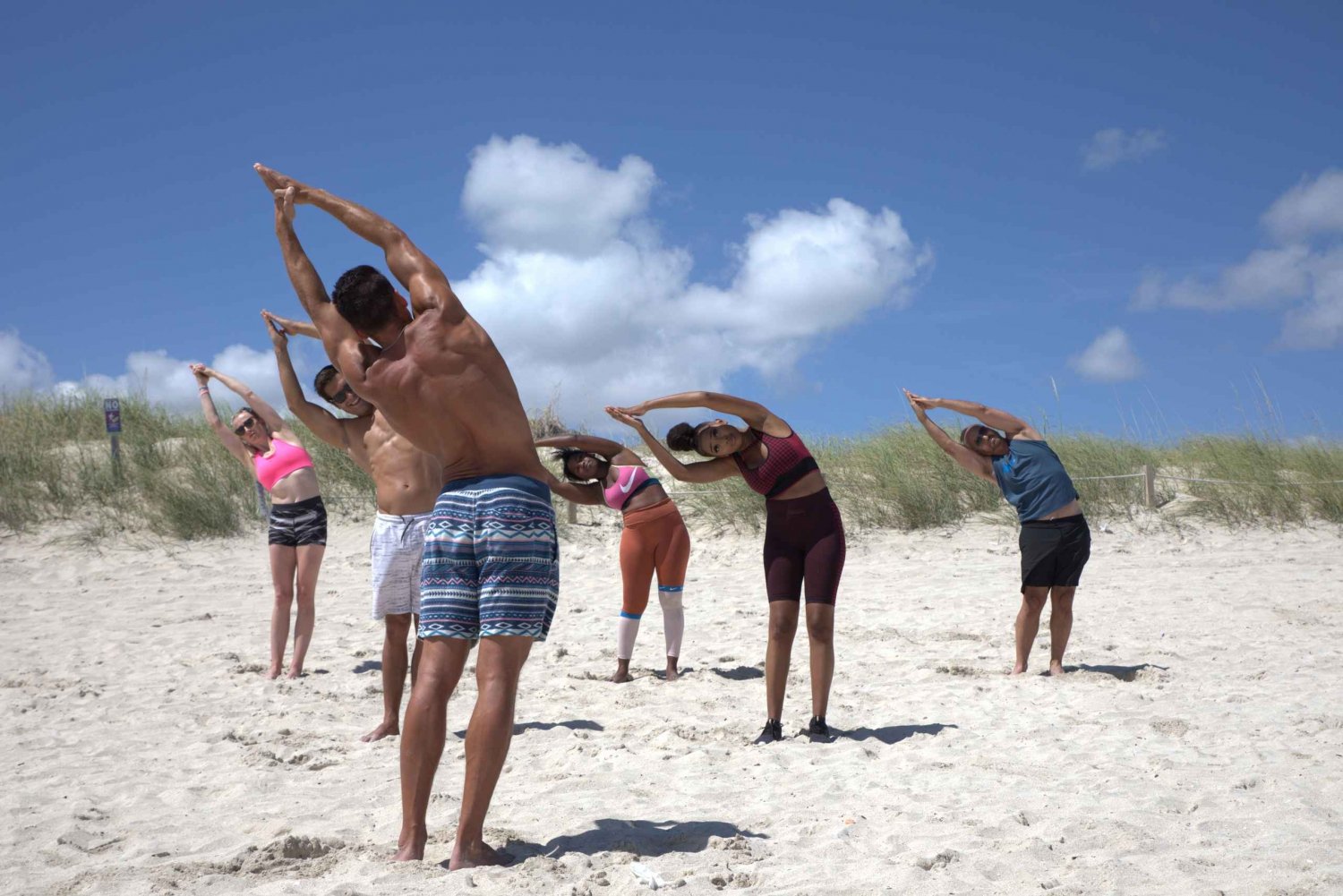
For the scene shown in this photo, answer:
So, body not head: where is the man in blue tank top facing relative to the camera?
toward the camera

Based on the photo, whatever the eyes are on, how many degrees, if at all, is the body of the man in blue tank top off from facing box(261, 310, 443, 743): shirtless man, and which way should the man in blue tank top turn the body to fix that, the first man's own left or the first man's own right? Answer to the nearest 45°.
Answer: approximately 45° to the first man's own right

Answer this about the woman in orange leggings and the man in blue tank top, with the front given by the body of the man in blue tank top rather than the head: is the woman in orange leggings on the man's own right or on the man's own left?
on the man's own right

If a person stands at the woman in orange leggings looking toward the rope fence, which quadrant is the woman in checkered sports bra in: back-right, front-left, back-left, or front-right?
back-right

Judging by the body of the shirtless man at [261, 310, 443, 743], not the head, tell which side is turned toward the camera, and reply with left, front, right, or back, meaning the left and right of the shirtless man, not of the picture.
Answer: front

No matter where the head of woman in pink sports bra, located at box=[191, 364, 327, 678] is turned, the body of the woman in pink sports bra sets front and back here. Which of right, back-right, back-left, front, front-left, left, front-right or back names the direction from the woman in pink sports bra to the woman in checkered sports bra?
front-left

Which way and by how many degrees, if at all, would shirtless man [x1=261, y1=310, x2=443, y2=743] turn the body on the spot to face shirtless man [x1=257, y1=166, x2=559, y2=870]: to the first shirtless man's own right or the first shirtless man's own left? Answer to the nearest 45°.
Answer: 0° — they already face them

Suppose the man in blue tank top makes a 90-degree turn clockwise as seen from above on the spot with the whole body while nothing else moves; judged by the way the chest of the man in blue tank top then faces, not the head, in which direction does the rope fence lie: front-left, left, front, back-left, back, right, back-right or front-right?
right

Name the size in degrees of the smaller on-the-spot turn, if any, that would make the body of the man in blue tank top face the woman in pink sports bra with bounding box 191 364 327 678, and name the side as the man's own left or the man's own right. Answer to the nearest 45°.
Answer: approximately 90° to the man's own right

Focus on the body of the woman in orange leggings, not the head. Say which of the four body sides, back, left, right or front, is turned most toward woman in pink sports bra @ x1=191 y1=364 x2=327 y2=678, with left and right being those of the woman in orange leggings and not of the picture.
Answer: right

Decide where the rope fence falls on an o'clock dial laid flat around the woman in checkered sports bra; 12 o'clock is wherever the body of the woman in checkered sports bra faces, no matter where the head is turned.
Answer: The rope fence is roughly at 7 o'clock from the woman in checkered sports bra.

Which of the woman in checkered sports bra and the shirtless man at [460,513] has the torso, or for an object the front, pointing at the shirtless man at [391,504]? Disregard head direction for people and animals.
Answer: the shirtless man at [460,513]
